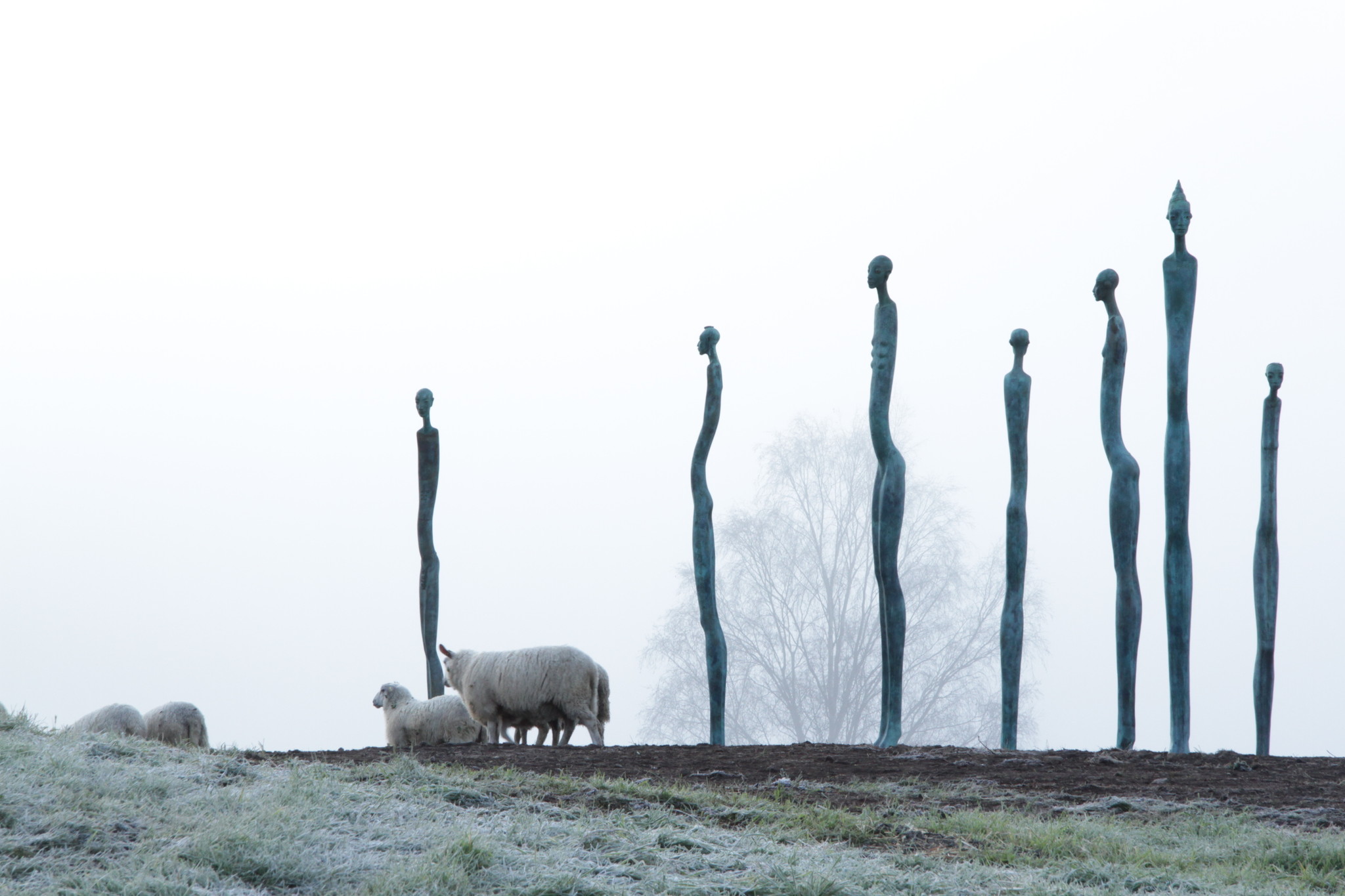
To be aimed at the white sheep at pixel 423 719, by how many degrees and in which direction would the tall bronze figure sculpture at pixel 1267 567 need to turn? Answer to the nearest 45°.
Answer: approximately 90° to its right

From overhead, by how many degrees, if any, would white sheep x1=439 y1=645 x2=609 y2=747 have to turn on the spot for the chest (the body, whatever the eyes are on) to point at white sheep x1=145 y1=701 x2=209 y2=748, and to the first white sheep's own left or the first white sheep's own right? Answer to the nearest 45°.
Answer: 0° — it already faces it

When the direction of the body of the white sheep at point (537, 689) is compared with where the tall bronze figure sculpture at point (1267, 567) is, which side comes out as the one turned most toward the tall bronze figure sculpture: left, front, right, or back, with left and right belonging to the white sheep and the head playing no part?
back

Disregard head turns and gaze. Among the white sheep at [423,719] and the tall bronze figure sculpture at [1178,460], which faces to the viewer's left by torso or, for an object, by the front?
the white sheep

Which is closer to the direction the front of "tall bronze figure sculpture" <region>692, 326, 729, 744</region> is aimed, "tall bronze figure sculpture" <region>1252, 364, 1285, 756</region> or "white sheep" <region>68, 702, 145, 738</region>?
the white sheep

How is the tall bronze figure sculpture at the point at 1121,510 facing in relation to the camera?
to the viewer's left

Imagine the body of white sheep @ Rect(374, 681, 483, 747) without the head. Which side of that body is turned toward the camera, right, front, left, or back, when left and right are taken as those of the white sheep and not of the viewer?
left

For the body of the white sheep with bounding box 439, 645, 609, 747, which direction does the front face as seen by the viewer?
to the viewer's left
